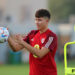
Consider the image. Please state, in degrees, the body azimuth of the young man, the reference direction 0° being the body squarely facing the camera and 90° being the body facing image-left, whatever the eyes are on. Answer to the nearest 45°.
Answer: approximately 45°

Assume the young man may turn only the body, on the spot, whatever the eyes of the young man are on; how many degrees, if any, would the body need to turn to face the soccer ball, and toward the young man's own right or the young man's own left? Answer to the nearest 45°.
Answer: approximately 45° to the young man's own right
